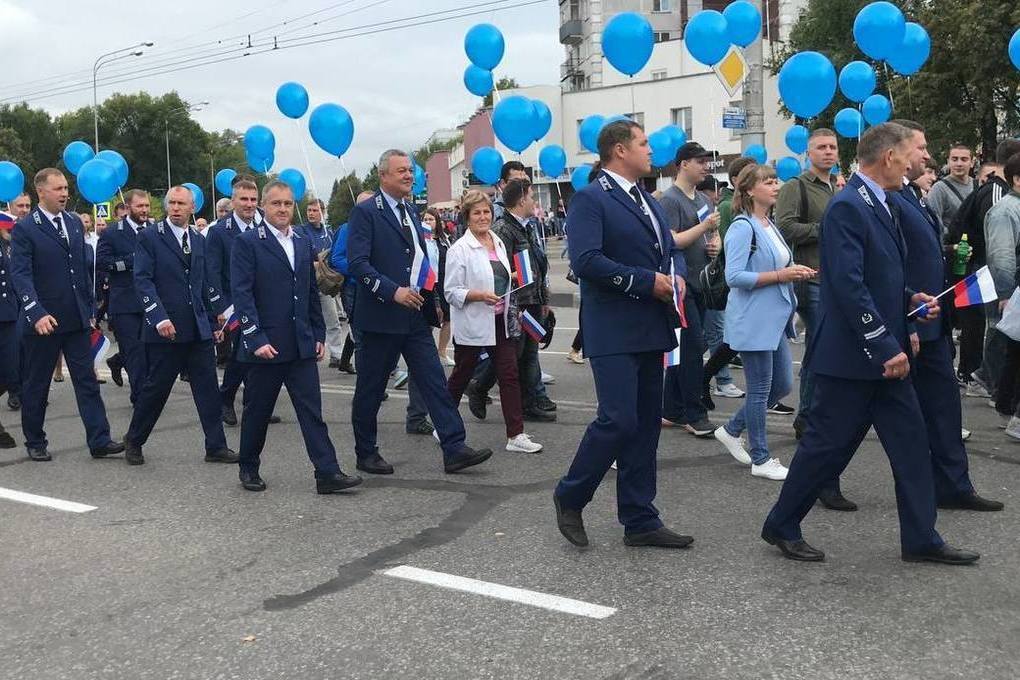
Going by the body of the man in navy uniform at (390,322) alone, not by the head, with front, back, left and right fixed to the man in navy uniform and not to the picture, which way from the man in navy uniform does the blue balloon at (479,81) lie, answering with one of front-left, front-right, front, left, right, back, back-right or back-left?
back-left

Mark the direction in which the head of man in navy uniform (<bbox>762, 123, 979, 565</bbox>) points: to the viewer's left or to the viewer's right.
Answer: to the viewer's right

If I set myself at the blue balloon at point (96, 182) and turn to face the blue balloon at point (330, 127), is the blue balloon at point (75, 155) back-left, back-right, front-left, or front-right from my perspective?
back-left

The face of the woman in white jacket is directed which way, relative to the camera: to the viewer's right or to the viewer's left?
to the viewer's right

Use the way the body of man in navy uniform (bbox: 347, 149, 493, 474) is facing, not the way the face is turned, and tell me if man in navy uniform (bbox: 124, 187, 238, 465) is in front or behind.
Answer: behind

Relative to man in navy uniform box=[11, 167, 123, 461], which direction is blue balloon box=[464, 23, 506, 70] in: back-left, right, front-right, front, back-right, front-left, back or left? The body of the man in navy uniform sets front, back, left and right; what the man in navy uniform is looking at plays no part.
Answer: left

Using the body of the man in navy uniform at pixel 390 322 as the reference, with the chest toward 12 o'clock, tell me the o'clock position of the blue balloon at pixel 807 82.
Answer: The blue balloon is roughly at 9 o'clock from the man in navy uniform.

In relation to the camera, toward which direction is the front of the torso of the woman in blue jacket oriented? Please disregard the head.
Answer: to the viewer's right

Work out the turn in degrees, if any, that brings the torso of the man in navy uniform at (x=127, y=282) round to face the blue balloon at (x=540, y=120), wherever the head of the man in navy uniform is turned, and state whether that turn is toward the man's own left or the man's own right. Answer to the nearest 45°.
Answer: approximately 90° to the man's own left

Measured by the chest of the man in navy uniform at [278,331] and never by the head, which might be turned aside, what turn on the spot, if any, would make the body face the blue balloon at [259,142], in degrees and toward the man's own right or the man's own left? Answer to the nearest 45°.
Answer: approximately 135° to the man's own left

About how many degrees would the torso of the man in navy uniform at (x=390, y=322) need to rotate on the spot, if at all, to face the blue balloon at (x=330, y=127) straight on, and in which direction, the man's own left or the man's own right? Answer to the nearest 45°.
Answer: approximately 135° to the man's own left

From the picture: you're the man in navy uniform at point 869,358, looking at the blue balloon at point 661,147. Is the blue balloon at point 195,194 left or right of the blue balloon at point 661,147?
left
